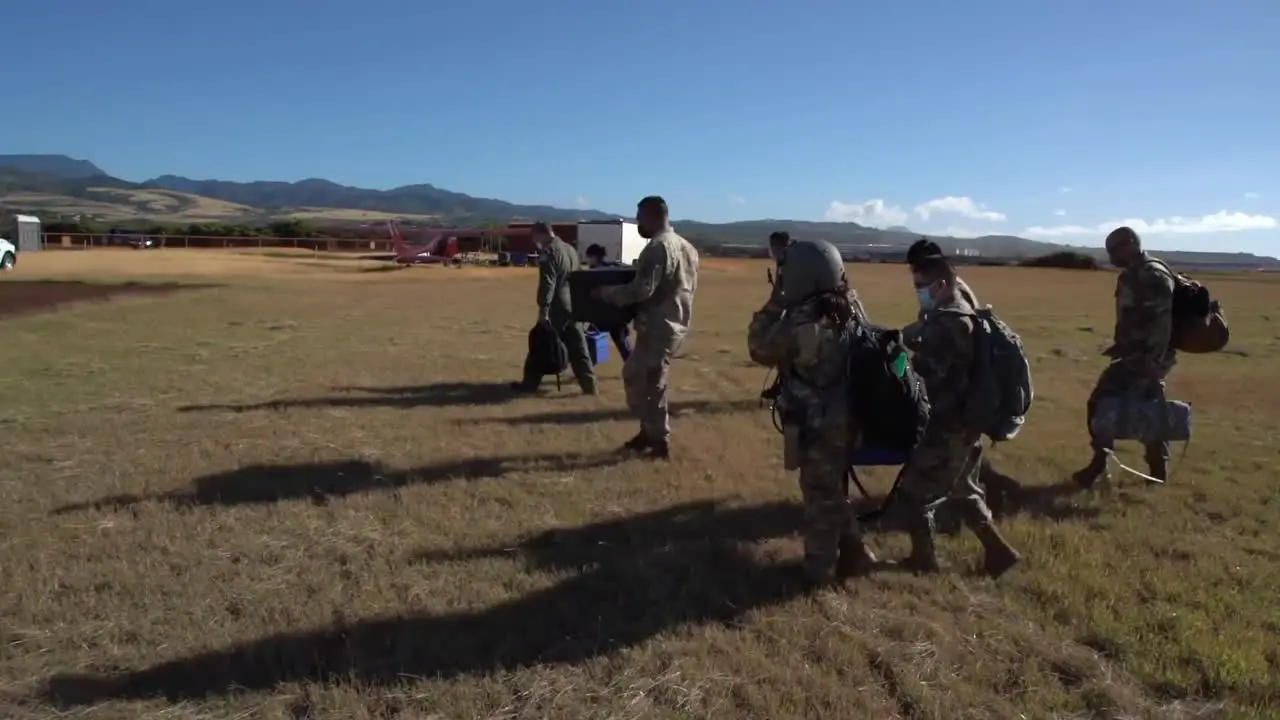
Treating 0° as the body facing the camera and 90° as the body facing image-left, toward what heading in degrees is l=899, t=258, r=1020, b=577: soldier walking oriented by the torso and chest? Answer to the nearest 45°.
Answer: approximately 90°

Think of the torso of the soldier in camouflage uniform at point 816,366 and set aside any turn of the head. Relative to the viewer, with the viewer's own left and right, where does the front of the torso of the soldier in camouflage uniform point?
facing away from the viewer and to the left of the viewer

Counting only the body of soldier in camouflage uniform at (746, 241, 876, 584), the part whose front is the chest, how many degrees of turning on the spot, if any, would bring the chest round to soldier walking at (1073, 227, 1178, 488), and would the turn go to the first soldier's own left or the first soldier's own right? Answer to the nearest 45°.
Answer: approximately 90° to the first soldier's own right

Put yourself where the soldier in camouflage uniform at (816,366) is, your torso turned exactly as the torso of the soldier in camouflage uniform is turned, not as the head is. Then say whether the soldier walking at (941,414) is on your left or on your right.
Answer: on your right

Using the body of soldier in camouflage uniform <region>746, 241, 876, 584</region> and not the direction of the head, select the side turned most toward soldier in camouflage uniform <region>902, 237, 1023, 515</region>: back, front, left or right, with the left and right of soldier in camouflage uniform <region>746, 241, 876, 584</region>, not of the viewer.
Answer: right

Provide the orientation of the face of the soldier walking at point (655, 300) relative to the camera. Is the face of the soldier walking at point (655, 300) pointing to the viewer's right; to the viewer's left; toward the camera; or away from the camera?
to the viewer's left

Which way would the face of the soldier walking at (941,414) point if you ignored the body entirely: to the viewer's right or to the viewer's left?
to the viewer's left
